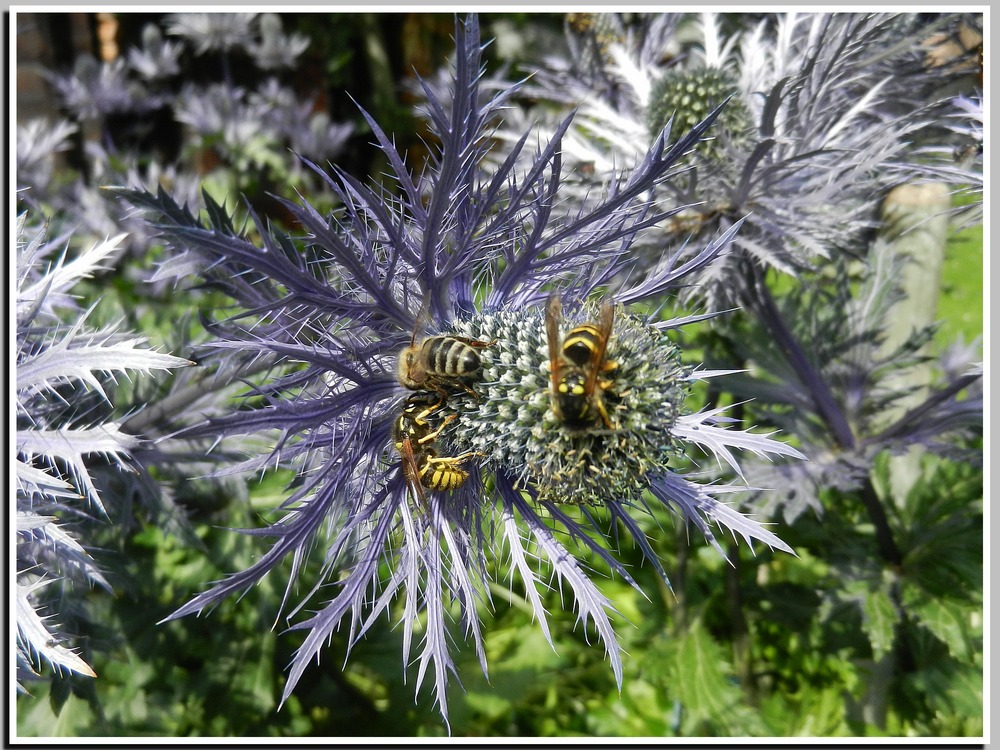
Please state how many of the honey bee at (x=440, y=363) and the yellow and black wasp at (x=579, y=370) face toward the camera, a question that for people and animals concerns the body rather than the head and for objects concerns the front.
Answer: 1

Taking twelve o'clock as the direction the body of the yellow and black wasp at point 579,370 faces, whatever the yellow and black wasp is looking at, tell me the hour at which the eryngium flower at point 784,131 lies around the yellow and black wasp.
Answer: The eryngium flower is roughly at 7 o'clock from the yellow and black wasp.

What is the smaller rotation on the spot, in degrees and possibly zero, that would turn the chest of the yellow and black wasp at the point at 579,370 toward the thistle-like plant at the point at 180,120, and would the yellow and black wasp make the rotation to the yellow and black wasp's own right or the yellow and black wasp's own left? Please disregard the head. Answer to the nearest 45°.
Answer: approximately 135° to the yellow and black wasp's own right

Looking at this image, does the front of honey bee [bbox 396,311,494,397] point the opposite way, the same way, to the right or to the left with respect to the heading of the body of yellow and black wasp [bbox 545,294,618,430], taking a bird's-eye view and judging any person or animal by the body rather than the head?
to the right

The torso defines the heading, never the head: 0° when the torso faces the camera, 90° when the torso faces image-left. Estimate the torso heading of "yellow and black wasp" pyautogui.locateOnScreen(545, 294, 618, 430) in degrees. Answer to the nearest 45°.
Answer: approximately 0°
